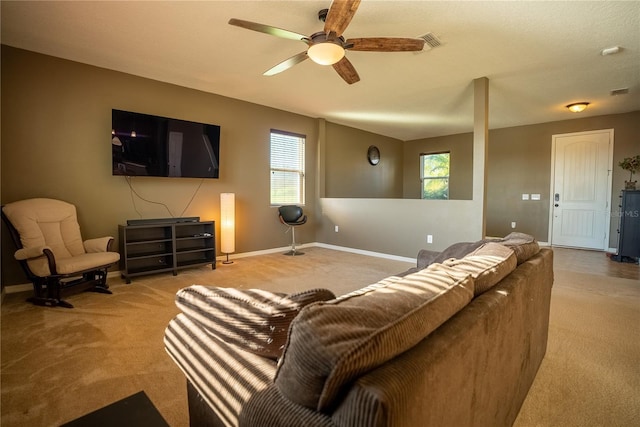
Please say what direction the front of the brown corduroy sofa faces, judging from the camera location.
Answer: facing away from the viewer and to the left of the viewer

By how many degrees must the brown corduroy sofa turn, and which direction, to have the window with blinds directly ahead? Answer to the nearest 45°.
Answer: approximately 45° to its right

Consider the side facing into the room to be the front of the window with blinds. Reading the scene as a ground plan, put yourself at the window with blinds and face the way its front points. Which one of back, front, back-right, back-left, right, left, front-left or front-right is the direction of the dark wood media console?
right

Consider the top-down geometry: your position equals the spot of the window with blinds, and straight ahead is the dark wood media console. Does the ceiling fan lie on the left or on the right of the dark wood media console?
left

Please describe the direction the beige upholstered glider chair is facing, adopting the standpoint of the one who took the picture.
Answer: facing the viewer and to the right of the viewer

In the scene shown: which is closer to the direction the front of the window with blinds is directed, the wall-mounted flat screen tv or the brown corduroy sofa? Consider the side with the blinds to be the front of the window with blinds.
the brown corduroy sofa

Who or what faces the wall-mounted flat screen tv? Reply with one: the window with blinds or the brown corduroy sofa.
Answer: the brown corduroy sofa

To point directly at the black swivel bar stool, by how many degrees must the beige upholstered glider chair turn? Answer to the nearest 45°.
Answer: approximately 45° to its left

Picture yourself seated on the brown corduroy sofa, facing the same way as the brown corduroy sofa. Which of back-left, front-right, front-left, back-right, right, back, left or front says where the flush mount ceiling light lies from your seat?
right

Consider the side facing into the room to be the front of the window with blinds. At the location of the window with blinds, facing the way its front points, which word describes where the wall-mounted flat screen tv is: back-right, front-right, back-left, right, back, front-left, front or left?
right

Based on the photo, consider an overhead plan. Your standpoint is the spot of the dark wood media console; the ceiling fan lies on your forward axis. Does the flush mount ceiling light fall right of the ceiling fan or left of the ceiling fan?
left

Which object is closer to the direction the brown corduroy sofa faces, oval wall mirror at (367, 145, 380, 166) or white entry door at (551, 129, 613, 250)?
the oval wall mirror

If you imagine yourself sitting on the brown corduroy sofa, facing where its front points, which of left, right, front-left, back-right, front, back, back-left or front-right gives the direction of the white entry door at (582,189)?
right

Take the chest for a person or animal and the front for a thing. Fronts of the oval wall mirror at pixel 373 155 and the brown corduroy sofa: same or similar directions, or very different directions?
very different directions

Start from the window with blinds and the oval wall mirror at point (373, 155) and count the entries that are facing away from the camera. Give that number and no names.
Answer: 0

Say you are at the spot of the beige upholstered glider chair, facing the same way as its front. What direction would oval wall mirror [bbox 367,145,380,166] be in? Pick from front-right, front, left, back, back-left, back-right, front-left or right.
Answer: front-left
